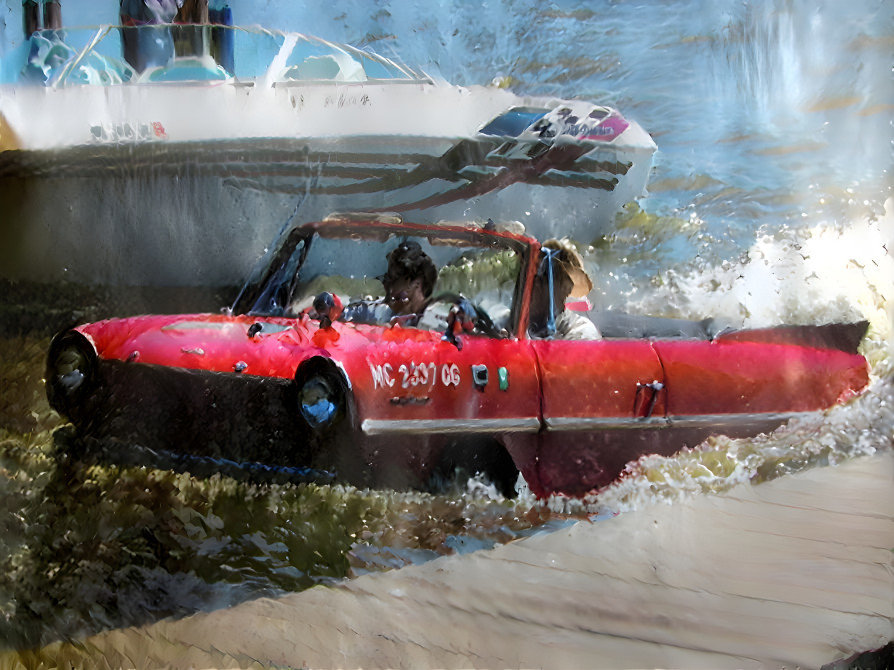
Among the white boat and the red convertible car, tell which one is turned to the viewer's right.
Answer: the white boat

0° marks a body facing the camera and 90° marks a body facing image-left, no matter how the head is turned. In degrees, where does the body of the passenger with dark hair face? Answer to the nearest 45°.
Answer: approximately 45°

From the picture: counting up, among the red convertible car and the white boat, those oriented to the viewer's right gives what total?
1

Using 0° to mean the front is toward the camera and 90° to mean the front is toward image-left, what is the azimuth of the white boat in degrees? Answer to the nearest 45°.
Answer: approximately 270°

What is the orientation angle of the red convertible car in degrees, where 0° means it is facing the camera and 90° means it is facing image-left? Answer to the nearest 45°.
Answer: approximately 45°
